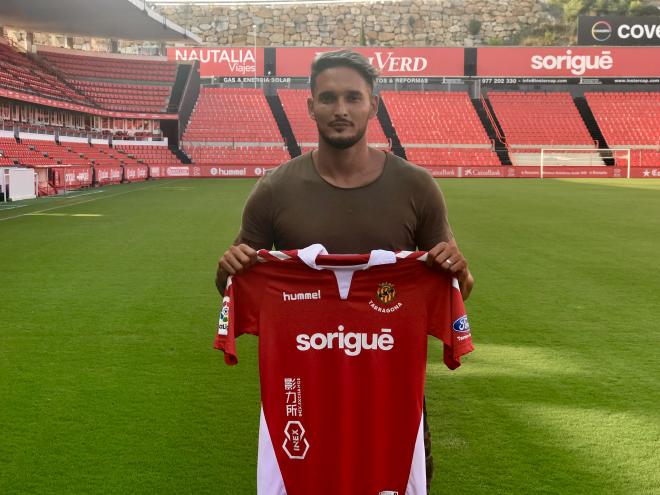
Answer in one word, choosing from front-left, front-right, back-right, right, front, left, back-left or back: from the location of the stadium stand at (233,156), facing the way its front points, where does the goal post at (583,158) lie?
left

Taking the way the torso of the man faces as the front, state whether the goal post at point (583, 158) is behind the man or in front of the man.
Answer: behind

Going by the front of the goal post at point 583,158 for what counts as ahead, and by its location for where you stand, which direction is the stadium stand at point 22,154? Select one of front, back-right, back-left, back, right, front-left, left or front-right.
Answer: front-right

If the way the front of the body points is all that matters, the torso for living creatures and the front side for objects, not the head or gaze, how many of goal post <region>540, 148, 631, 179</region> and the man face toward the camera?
2

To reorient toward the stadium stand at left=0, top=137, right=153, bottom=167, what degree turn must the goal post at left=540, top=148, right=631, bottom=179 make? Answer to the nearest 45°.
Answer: approximately 45° to its right

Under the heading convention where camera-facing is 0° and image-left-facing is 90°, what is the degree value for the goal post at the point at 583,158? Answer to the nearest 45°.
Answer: approximately 0°

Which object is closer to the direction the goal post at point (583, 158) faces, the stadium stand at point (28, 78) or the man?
the man

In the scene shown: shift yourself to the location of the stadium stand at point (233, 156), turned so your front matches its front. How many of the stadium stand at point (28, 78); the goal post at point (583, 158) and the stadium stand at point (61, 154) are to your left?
1
